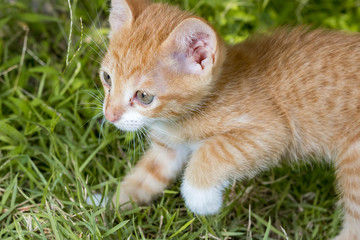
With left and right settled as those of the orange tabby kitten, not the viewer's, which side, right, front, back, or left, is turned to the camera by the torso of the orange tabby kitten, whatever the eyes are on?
left
